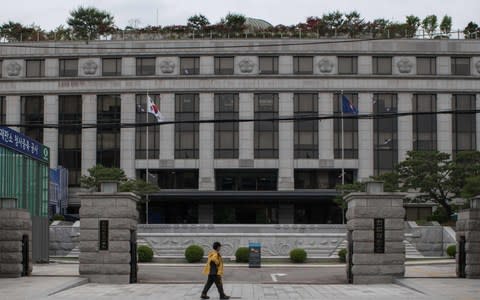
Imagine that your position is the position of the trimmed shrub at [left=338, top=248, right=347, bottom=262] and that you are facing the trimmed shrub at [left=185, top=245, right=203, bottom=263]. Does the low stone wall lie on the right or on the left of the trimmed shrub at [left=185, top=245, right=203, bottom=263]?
right

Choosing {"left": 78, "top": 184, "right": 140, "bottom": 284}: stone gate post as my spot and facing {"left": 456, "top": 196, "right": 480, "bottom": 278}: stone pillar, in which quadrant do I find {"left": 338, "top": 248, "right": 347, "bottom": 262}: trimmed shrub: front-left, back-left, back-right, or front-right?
front-left

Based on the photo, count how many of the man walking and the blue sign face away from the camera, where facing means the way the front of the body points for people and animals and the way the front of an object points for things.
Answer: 0

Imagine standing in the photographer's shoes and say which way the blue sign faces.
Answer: facing the viewer and to the right of the viewer

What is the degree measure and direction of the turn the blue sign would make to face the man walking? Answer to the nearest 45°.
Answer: approximately 45° to its right

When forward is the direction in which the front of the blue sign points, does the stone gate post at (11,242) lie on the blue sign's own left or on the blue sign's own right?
on the blue sign's own right

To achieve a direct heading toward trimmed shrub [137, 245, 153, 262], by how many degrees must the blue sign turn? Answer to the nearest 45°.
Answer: approximately 90° to its left
